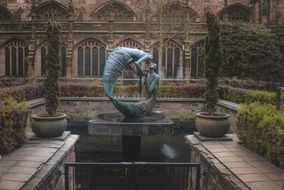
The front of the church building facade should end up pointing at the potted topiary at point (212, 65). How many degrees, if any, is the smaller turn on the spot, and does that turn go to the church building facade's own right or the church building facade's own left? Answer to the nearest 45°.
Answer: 0° — it already faces it

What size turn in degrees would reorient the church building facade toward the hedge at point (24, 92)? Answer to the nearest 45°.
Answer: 0° — it already faces it

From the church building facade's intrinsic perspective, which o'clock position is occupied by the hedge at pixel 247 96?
The hedge is roughly at 11 o'clock from the church building facade.

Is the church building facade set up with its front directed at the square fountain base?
yes

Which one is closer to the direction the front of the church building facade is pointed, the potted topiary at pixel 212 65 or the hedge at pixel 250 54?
the potted topiary

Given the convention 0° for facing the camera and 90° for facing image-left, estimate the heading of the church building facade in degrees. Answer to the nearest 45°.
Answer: approximately 0°

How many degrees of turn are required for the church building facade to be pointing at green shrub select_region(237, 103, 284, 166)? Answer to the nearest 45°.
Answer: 0° — it already faces it

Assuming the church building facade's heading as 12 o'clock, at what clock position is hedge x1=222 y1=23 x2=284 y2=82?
The hedge is roughly at 10 o'clock from the church building facade.

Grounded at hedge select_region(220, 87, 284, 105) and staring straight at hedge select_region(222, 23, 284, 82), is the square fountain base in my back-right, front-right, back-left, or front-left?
back-left
